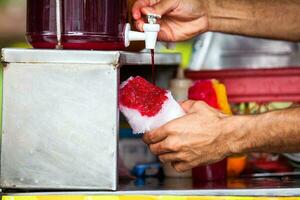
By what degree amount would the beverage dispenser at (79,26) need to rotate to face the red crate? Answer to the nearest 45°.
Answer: approximately 45° to its left

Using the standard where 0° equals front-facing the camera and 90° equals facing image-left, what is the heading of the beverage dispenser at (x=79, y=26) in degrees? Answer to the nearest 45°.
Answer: approximately 270°
